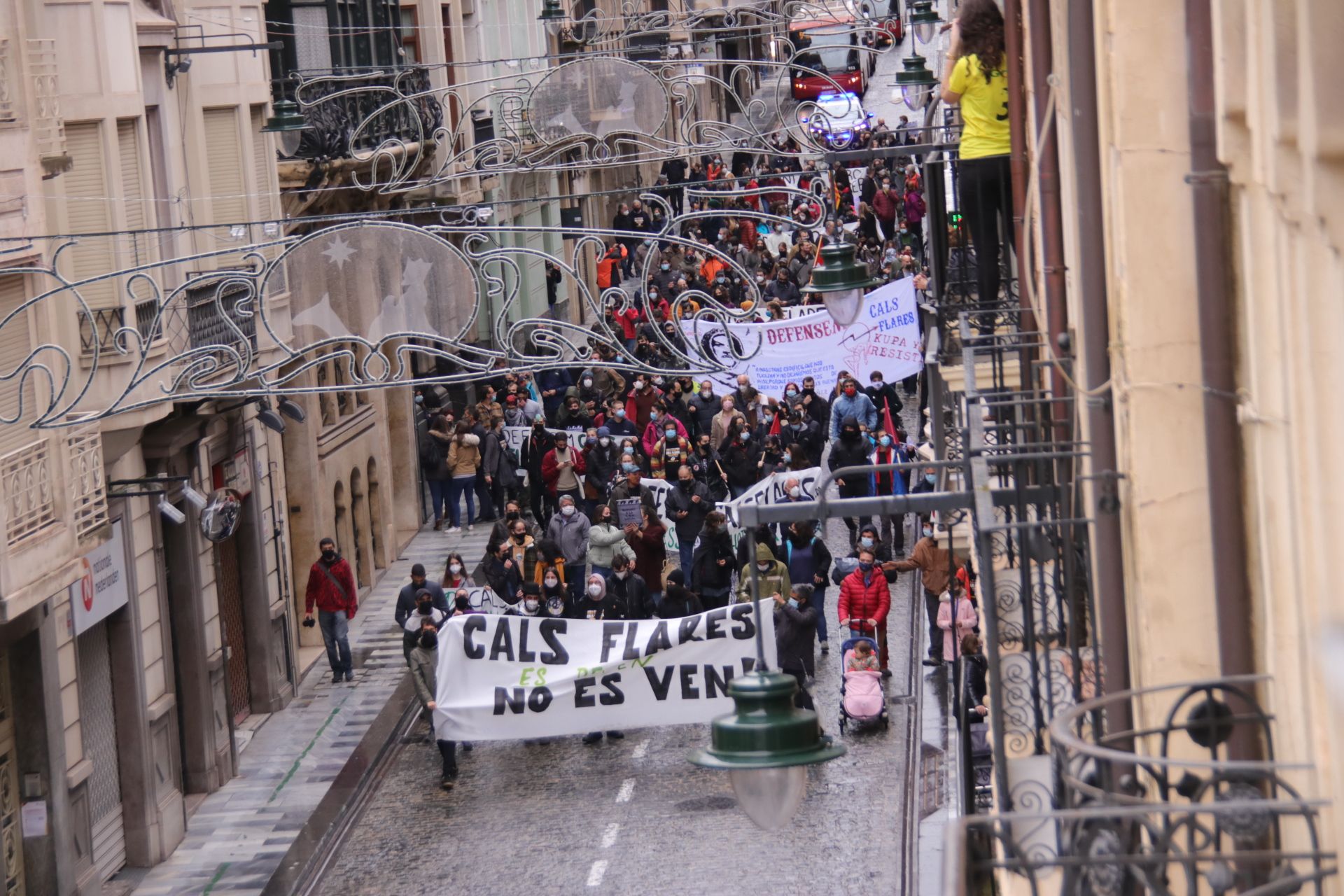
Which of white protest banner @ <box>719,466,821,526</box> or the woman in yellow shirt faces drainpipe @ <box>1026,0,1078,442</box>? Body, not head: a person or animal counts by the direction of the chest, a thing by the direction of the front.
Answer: the white protest banner

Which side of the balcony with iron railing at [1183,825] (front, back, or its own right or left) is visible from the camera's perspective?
left

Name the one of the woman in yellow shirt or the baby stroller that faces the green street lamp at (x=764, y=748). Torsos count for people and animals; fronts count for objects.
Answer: the baby stroller

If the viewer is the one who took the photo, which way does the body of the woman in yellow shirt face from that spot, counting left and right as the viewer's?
facing away from the viewer and to the left of the viewer

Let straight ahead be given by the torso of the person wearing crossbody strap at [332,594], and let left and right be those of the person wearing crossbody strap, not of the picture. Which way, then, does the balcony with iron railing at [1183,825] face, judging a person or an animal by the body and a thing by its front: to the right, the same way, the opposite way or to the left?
to the right

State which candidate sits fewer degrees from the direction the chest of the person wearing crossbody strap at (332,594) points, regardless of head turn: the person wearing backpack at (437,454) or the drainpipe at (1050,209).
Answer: the drainpipe
